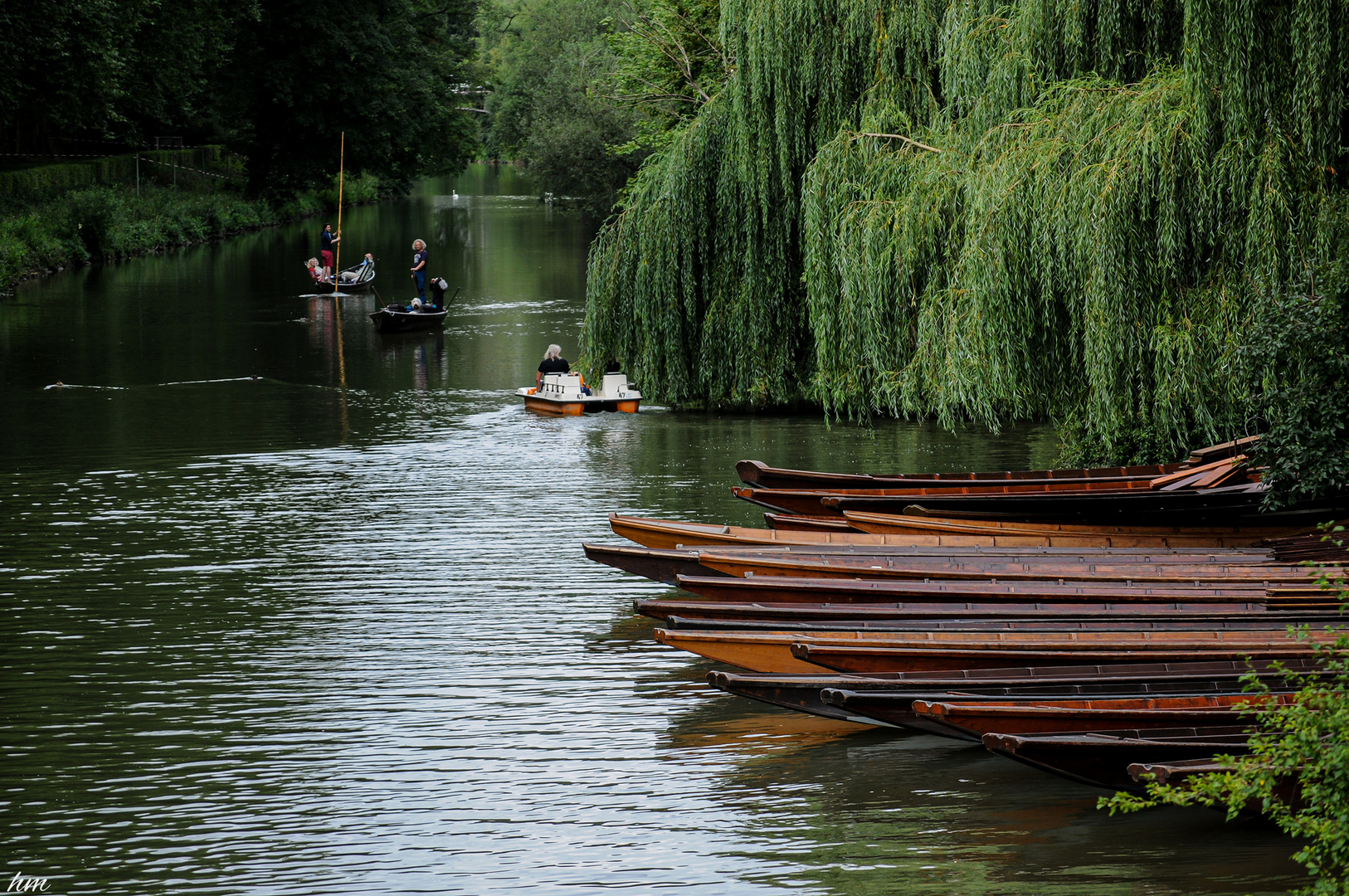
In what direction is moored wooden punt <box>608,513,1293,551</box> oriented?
to the viewer's left

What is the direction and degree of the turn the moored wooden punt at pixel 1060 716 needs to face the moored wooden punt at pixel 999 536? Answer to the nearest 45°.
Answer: approximately 90° to its right

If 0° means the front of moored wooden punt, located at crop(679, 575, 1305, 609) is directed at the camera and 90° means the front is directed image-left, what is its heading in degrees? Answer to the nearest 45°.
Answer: approximately 90°

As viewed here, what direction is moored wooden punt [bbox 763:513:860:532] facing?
to the viewer's left

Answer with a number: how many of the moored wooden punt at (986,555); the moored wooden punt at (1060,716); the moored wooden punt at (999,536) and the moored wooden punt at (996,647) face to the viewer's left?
4

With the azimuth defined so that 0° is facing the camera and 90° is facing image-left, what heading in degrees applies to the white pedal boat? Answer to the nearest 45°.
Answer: approximately 135°

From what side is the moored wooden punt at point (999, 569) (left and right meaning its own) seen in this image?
left

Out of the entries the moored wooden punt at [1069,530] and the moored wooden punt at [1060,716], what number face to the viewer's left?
2

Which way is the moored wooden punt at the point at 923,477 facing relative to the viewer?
to the viewer's left

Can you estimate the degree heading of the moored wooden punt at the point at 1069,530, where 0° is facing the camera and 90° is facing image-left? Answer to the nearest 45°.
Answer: approximately 90°

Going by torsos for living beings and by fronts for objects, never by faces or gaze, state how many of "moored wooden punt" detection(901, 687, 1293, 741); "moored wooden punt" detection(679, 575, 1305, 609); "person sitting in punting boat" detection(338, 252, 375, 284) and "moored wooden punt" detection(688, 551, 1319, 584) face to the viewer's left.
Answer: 4

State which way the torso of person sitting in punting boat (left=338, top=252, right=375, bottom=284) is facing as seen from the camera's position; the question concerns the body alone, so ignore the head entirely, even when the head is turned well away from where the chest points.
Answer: to the viewer's left
